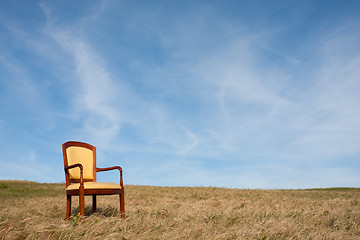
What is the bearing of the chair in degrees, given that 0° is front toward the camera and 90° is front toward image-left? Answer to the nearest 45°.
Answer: approximately 315°
